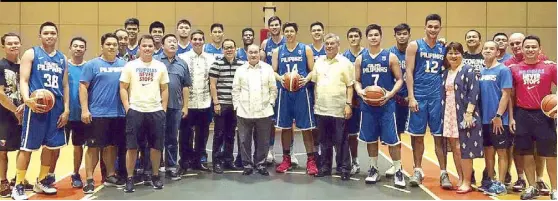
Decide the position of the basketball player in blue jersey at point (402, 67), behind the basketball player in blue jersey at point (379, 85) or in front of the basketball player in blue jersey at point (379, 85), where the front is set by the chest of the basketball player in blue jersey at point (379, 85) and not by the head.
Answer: behind

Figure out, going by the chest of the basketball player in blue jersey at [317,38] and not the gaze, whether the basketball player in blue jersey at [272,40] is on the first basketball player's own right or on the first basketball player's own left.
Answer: on the first basketball player's own right

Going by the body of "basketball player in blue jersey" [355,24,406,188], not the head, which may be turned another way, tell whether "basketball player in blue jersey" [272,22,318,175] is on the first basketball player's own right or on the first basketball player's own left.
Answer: on the first basketball player's own right

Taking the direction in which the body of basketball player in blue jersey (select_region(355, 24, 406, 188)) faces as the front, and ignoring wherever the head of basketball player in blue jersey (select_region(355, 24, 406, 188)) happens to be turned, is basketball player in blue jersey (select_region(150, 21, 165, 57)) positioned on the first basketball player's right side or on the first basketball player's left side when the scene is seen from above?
on the first basketball player's right side

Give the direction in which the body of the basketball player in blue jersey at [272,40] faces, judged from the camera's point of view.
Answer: toward the camera

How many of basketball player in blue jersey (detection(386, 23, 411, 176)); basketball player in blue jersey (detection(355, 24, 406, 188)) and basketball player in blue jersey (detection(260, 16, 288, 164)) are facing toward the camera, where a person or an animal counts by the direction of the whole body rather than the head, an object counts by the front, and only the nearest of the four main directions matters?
3

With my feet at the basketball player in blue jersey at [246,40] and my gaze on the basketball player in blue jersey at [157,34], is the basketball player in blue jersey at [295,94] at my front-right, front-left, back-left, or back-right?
back-left

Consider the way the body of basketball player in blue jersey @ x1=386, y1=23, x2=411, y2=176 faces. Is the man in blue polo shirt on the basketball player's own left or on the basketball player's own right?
on the basketball player's own right

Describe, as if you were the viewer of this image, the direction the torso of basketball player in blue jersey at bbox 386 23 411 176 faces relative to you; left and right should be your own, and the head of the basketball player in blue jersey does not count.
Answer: facing the viewer

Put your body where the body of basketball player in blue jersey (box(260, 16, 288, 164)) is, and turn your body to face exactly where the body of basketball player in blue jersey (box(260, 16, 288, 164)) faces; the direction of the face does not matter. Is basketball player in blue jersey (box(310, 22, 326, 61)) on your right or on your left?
on your left

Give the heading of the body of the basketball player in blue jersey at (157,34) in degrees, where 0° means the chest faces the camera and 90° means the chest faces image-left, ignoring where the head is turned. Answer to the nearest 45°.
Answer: approximately 0°

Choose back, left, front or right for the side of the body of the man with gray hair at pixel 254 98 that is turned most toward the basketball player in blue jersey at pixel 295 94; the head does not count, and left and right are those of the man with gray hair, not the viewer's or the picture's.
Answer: left
